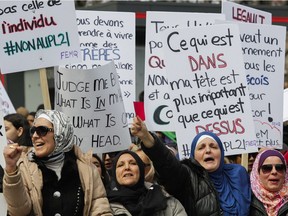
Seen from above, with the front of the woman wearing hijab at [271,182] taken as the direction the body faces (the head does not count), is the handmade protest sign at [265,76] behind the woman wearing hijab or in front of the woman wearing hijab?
behind

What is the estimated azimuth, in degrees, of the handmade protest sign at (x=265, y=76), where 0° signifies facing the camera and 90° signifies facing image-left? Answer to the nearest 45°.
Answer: approximately 0°

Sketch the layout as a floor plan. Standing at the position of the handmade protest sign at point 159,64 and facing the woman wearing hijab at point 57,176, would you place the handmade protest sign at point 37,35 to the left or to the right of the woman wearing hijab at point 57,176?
right

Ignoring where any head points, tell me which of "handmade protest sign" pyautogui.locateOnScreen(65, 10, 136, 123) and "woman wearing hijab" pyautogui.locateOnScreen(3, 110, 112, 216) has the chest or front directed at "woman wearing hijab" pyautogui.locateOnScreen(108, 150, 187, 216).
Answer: the handmade protest sign
